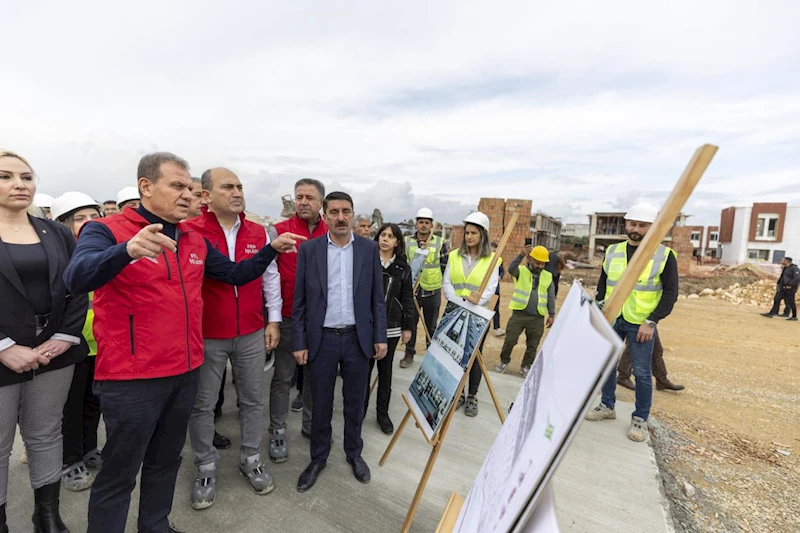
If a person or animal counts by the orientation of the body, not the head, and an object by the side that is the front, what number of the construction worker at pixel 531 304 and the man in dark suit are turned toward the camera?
2

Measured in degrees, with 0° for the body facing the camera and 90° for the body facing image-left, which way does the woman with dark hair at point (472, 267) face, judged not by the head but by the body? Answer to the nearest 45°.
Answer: approximately 45°

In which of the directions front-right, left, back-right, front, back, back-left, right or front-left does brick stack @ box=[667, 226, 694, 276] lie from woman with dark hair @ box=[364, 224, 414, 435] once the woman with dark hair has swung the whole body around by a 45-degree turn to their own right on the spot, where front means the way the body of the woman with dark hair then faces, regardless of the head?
back-right

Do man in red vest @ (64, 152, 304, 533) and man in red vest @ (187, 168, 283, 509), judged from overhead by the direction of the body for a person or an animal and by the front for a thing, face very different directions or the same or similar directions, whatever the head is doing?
same or similar directions

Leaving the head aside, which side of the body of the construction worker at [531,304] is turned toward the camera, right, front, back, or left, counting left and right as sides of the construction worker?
front

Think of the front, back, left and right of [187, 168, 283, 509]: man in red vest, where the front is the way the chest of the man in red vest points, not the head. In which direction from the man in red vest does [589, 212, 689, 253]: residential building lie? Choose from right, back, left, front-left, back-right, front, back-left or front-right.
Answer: left

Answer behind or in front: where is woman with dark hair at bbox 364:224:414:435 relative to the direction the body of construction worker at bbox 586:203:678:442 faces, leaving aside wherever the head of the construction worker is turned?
in front

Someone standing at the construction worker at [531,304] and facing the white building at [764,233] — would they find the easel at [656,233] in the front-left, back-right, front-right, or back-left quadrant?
back-right

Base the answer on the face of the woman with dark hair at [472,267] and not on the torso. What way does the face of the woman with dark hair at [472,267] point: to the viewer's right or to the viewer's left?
to the viewer's left

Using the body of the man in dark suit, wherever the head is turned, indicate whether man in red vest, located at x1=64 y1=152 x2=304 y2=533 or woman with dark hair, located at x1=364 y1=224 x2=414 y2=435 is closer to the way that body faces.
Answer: the man in red vest

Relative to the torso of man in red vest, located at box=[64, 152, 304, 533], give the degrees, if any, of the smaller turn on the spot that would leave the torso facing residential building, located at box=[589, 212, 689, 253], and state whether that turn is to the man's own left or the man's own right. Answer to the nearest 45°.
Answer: approximately 90° to the man's own left

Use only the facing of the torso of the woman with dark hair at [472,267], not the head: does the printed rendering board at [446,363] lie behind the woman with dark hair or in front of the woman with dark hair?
in front

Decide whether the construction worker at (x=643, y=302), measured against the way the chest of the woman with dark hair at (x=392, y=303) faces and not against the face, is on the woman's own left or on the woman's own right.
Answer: on the woman's own left

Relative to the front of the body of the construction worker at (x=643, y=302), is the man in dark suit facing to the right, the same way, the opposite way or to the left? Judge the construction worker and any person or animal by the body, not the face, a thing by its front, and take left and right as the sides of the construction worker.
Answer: to the left
